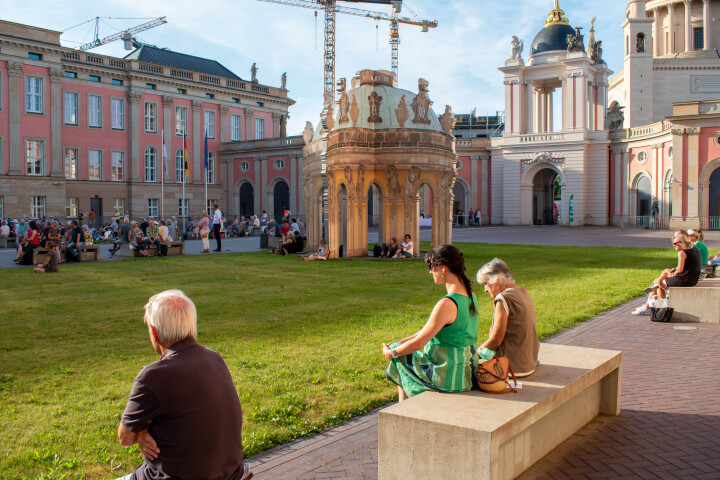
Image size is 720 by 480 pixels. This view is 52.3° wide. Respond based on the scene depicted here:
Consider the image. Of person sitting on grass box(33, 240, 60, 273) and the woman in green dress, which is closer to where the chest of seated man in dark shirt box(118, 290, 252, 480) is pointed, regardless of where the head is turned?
the person sitting on grass

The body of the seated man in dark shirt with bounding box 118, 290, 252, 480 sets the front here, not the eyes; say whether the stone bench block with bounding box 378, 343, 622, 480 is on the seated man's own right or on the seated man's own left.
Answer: on the seated man's own right

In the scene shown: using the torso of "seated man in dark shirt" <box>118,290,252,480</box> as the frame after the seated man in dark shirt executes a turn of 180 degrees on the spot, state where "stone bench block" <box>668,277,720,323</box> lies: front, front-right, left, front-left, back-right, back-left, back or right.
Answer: left

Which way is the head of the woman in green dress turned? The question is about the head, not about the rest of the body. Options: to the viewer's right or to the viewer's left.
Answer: to the viewer's left

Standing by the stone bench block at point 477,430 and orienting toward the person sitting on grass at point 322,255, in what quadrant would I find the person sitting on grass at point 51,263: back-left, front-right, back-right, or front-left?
front-left

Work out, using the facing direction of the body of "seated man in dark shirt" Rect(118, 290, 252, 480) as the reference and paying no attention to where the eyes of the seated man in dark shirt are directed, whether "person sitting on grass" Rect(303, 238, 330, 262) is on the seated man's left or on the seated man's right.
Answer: on the seated man's right

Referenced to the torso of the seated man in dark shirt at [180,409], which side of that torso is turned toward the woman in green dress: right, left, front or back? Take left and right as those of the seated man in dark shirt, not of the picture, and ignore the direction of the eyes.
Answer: right

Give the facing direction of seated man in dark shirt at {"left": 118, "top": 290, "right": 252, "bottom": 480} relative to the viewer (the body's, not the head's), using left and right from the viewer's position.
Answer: facing away from the viewer and to the left of the viewer

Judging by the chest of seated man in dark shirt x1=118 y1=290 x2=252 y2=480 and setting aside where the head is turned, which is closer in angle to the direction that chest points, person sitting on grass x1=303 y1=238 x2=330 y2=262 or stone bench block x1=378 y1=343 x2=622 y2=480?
the person sitting on grass

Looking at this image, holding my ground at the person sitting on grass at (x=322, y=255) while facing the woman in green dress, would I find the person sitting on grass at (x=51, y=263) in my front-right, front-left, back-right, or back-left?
front-right
